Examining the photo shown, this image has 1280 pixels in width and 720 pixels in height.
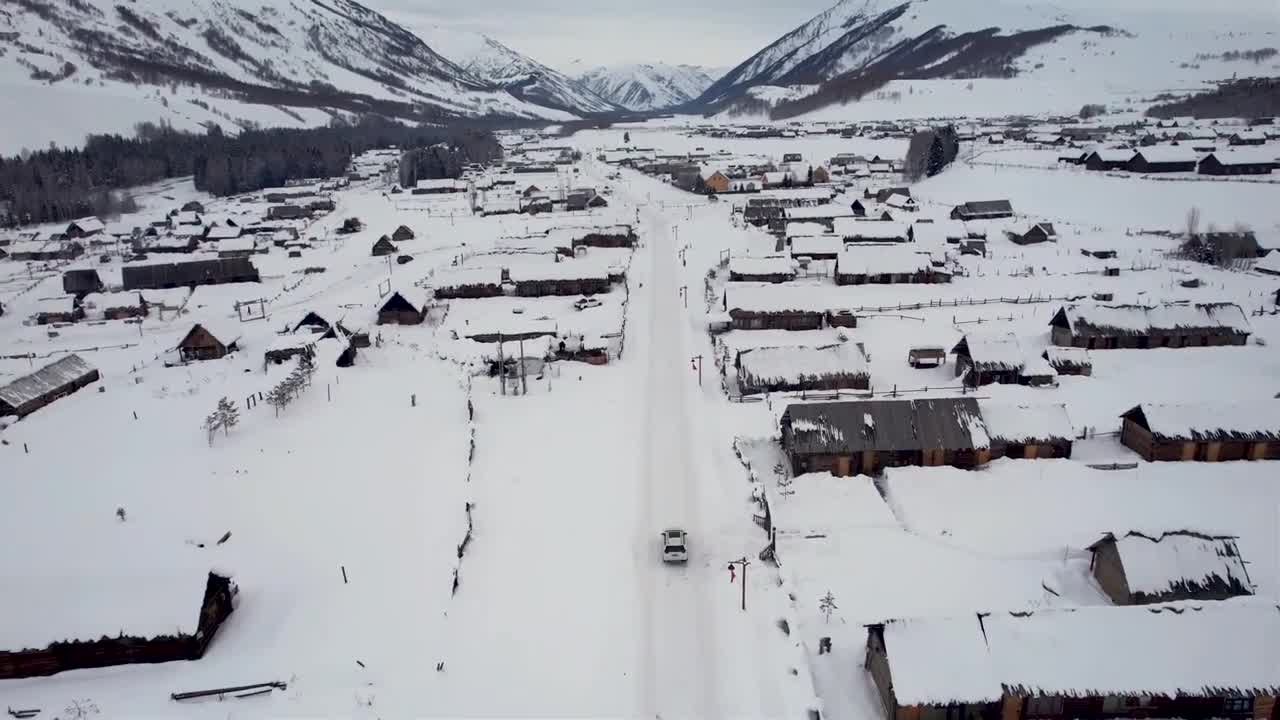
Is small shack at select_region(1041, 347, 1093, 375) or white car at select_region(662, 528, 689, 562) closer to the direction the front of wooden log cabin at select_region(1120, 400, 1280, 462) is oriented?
the white car

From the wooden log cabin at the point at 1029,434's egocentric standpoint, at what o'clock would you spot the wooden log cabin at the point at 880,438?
the wooden log cabin at the point at 880,438 is roughly at 2 o'clock from the wooden log cabin at the point at 1029,434.

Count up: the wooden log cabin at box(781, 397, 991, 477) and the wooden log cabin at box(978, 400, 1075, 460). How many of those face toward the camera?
2

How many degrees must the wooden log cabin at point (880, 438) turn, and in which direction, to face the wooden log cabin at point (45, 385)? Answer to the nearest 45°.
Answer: approximately 90° to its right

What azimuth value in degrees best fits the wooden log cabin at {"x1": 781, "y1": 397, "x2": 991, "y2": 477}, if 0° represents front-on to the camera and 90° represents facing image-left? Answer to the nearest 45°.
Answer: approximately 0°

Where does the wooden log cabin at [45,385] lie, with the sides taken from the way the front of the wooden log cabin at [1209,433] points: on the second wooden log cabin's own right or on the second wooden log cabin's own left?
on the second wooden log cabin's own right

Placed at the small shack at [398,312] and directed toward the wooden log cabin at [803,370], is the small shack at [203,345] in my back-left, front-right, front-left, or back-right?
back-right

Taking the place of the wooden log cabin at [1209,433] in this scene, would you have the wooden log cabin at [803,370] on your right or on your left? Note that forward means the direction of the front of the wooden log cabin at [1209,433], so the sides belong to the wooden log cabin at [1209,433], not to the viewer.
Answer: on your right

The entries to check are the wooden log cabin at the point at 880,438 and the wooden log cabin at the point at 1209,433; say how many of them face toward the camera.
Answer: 2

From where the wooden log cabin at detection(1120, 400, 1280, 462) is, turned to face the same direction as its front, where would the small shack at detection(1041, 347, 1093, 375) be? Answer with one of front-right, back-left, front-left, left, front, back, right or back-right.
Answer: back-right

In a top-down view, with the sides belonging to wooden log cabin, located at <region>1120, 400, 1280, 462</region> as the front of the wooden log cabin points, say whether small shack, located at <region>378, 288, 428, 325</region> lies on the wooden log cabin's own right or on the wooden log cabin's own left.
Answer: on the wooden log cabin's own right

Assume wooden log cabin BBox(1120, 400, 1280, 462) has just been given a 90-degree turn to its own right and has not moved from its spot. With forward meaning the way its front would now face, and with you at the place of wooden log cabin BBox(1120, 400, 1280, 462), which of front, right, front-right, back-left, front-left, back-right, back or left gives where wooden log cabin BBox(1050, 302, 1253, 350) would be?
right

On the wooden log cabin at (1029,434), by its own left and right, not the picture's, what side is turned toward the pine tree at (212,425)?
right
